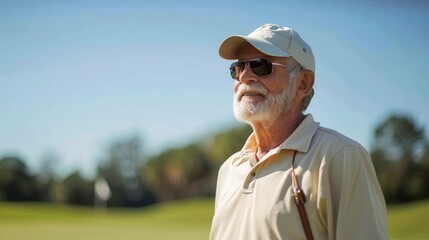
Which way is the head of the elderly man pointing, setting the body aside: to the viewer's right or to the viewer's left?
to the viewer's left

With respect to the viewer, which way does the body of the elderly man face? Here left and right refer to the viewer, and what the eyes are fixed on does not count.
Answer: facing the viewer and to the left of the viewer

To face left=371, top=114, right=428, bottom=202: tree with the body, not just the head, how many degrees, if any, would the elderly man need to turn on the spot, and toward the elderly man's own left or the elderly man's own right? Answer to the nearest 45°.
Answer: approximately 135° to the elderly man's own right
